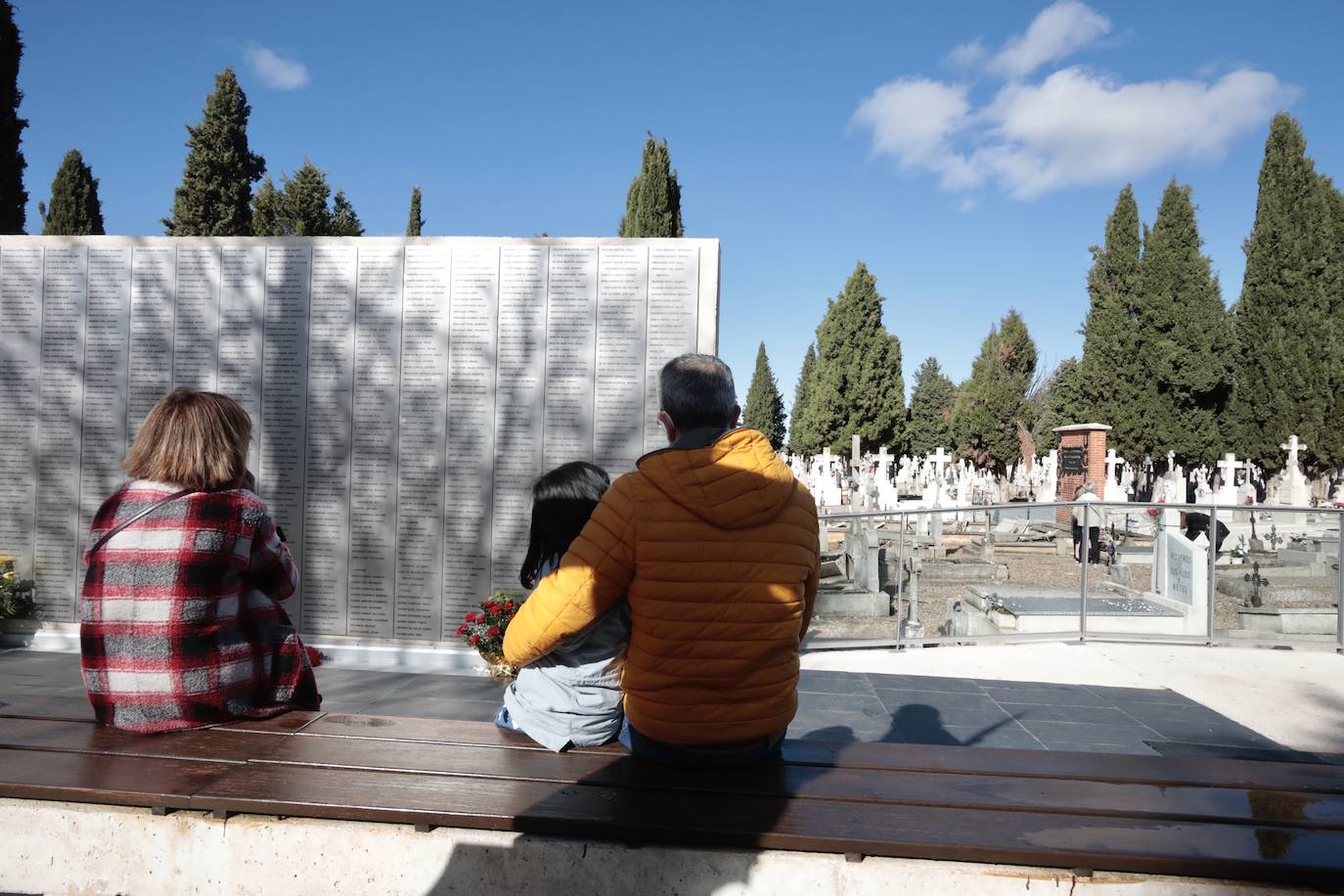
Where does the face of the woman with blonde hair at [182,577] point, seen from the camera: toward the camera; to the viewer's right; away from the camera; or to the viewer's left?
away from the camera

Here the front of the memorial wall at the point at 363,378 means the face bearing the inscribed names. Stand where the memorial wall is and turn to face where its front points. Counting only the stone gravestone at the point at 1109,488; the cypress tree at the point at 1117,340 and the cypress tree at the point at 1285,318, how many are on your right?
0

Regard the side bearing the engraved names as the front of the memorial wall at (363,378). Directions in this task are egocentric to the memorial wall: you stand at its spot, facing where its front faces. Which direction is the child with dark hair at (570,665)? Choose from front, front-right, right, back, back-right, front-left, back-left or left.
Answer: front

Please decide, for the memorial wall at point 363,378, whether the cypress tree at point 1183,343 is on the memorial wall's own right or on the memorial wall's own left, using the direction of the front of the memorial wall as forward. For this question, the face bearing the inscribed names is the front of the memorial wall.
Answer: on the memorial wall's own left

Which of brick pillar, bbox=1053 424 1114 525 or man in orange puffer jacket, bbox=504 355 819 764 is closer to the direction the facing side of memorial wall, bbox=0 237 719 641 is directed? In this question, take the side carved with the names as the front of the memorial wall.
the man in orange puffer jacket

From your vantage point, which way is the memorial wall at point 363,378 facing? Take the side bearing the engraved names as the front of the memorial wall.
toward the camera

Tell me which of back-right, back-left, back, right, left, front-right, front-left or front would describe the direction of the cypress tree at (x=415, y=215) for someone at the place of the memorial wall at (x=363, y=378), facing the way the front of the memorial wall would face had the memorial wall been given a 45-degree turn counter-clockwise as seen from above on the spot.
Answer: back-left

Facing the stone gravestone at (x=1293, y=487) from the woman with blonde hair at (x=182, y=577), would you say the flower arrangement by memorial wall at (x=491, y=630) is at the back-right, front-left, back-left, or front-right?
front-left

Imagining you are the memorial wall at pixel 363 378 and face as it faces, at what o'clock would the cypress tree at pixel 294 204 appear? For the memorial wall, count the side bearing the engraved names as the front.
The cypress tree is roughly at 6 o'clock from the memorial wall.

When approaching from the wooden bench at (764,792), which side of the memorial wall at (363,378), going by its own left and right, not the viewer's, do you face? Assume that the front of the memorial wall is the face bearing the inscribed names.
front

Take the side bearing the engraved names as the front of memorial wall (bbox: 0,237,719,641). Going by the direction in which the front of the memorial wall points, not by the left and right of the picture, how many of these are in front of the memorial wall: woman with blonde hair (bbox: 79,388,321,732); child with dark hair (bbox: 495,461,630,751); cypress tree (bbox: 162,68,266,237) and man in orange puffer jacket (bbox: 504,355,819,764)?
3

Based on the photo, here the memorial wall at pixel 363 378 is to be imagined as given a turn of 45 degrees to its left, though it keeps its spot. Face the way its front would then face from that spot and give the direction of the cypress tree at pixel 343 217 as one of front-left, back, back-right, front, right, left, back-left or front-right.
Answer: back-left

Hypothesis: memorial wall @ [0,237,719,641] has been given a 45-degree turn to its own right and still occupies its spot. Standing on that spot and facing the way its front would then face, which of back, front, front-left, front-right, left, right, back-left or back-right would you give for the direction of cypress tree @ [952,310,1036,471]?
back

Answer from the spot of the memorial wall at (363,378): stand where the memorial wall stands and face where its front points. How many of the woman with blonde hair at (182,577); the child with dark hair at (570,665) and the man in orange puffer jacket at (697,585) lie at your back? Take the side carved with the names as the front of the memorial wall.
0

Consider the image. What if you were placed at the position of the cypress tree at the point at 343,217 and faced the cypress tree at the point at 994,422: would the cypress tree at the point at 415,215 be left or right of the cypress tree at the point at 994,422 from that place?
left
